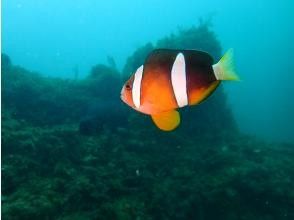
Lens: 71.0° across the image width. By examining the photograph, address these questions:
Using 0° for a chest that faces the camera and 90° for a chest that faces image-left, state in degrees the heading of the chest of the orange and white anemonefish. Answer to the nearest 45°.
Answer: approximately 90°

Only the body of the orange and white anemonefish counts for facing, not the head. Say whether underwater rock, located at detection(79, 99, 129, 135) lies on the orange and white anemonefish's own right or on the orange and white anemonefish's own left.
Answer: on the orange and white anemonefish's own right
